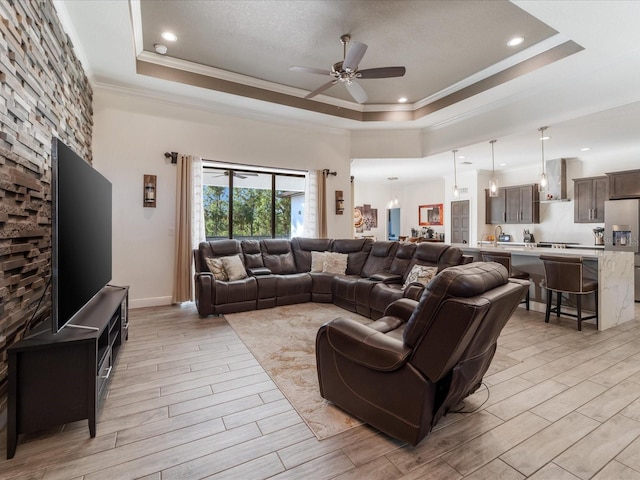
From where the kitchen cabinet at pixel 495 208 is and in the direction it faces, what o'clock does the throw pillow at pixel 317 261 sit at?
The throw pillow is roughly at 1 o'clock from the kitchen cabinet.

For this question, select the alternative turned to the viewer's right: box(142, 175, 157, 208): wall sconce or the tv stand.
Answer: the tv stand

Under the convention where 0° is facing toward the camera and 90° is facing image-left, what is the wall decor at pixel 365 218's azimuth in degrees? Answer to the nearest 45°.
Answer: approximately 0°

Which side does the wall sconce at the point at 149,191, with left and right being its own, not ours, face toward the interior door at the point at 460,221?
left

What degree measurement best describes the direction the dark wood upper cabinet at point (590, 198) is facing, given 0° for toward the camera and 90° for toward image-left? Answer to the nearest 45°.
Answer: approximately 0°

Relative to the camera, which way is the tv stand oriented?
to the viewer's right

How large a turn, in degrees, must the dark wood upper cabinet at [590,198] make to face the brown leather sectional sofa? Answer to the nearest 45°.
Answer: approximately 45° to its right

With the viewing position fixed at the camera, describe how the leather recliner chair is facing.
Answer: facing away from the viewer and to the left of the viewer

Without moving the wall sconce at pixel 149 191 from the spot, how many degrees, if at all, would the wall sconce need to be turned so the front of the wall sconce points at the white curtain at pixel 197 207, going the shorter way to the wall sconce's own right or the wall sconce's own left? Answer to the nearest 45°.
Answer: approximately 90° to the wall sconce's own left
